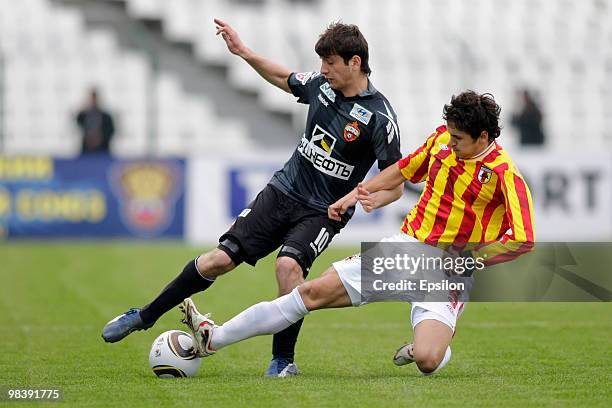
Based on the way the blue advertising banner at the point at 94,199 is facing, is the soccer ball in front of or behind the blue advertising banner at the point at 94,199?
in front

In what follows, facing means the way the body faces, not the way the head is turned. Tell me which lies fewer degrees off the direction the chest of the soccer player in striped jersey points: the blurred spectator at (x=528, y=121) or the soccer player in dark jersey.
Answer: the soccer player in dark jersey

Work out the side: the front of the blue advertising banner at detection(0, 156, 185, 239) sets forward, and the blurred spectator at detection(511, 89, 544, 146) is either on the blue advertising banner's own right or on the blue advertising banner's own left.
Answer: on the blue advertising banner's own left

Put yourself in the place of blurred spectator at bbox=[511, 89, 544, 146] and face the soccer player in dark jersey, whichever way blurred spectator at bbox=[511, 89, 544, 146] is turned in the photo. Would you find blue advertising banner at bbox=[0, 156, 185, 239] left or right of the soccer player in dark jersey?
right

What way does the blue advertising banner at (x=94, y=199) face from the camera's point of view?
toward the camera

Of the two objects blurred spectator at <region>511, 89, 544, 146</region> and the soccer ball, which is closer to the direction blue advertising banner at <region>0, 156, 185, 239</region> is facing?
the soccer ball

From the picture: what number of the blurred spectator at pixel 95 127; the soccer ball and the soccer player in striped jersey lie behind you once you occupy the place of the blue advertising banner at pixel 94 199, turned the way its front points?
1

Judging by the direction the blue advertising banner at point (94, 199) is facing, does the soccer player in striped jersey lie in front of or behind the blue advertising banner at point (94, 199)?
in front

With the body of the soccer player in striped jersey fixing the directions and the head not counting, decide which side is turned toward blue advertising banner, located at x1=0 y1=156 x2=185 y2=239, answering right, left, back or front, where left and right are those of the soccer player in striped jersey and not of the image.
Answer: right

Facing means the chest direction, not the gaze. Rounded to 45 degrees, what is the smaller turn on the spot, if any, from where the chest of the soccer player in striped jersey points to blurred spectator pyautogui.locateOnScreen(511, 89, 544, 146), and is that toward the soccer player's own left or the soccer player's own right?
approximately 135° to the soccer player's own right

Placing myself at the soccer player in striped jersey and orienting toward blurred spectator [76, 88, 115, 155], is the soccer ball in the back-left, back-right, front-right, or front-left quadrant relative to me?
front-left

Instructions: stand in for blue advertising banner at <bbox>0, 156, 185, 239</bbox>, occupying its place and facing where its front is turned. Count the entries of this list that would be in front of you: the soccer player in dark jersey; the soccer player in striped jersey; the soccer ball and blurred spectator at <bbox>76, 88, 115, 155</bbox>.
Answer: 3

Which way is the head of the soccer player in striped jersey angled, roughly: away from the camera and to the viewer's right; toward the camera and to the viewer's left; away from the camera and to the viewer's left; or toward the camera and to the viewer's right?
toward the camera and to the viewer's left
